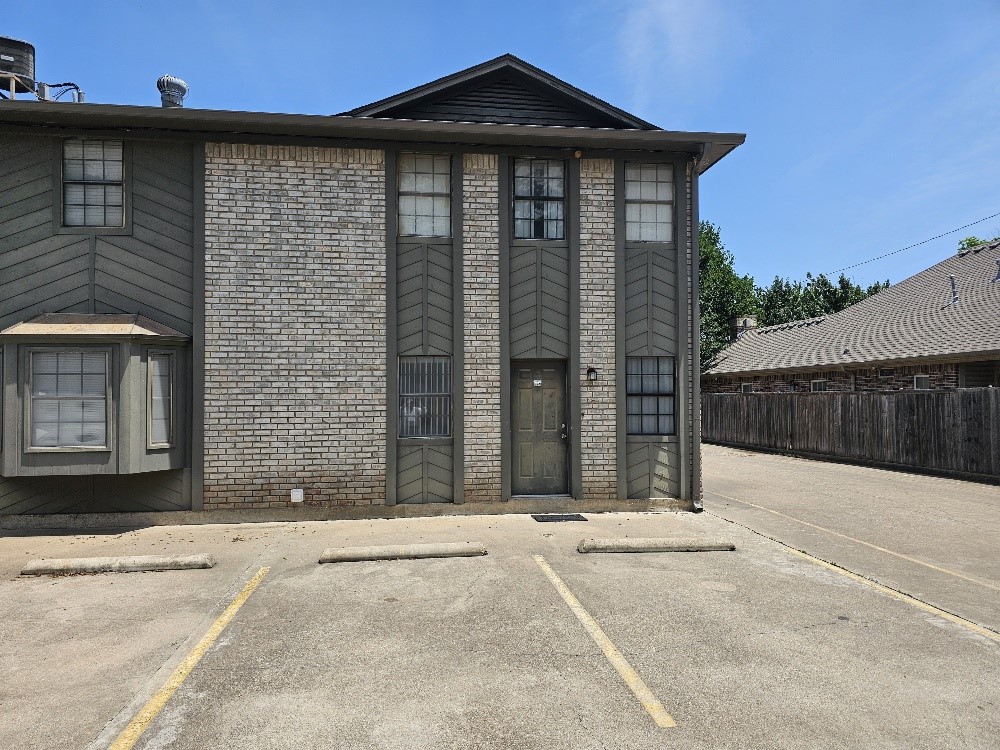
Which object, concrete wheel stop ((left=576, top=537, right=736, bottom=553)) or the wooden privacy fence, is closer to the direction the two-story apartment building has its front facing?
the concrete wheel stop

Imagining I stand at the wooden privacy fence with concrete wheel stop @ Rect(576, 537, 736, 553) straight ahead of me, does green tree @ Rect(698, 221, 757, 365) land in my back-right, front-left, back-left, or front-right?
back-right

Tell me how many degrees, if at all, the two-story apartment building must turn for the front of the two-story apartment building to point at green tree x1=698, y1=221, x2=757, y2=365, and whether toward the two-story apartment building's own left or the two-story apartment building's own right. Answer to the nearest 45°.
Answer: approximately 135° to the two-story apartment building's own left

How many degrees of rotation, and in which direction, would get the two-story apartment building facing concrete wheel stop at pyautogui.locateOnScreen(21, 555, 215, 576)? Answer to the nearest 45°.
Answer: approximately 45° to its right

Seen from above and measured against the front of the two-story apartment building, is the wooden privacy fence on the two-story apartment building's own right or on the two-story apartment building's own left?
on the two-story apartment building's own left

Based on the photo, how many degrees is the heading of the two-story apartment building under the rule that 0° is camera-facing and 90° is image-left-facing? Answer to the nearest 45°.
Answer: approximately 0°
